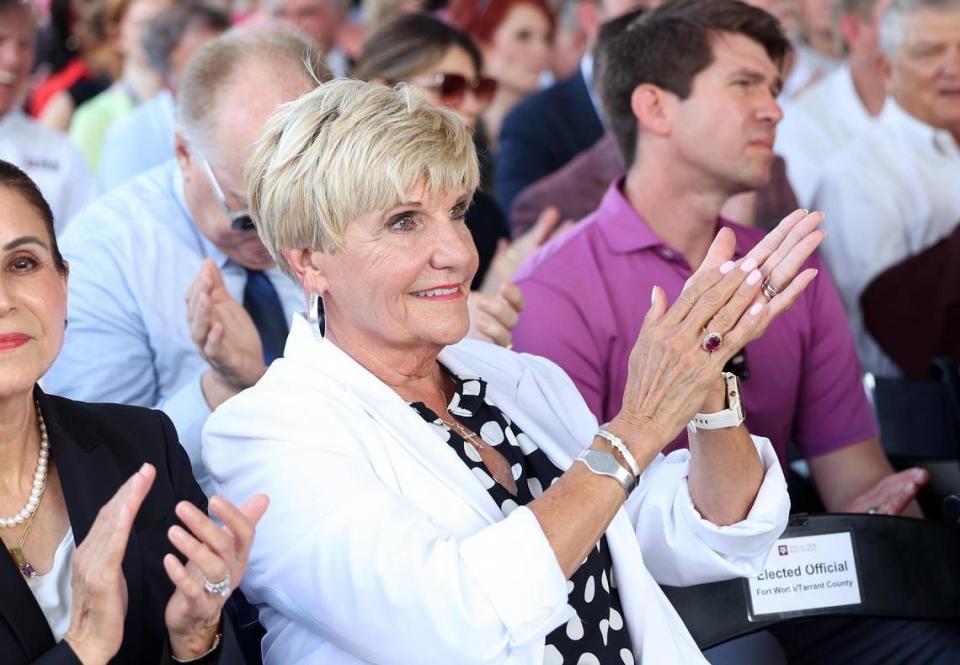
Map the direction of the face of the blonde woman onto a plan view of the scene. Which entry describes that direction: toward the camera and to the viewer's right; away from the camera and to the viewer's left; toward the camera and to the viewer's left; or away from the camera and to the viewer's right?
toward the camera and to the viewer's right

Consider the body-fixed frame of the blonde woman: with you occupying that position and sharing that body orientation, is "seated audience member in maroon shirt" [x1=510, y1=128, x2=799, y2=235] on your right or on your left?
on your left

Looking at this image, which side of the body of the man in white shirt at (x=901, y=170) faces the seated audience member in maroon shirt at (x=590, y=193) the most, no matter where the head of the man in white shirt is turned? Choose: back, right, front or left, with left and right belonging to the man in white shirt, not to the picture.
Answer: right

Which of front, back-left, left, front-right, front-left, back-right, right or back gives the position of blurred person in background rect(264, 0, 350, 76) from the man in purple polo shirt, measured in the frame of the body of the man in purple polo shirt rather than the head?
back

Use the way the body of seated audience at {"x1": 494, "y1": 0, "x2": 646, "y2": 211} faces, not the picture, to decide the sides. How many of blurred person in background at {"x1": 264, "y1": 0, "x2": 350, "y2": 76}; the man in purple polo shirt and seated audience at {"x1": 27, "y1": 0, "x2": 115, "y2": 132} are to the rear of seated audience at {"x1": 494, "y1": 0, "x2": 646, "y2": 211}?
2

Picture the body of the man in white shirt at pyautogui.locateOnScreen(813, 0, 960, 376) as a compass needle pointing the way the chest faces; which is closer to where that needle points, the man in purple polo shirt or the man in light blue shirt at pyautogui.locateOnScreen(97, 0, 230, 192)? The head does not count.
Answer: the man in purple polo shirt

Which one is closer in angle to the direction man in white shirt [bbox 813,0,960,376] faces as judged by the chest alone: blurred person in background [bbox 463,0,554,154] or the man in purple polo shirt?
the man in purple polo shirt

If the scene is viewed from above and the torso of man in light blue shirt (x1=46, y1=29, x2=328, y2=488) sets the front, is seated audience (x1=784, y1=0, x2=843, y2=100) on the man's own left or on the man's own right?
on the man's own left
